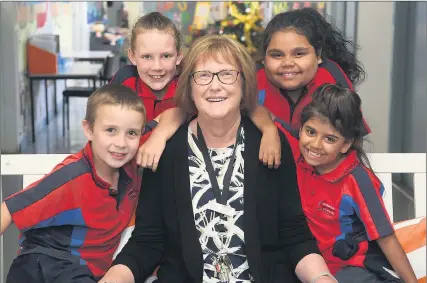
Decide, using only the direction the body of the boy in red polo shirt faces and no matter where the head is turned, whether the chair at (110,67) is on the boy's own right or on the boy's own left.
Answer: on the boy's own left

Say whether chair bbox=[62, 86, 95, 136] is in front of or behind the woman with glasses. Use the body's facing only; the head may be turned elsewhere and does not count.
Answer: behind

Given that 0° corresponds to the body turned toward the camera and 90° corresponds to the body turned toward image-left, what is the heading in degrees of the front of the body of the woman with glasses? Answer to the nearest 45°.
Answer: approximately 0°
